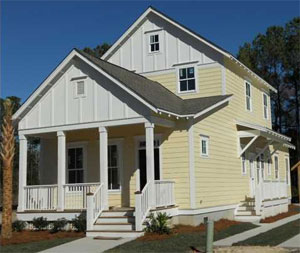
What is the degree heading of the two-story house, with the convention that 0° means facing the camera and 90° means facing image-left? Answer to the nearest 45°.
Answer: approximately 45°

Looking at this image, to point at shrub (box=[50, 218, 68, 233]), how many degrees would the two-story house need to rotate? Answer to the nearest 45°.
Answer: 0° — it already faces it

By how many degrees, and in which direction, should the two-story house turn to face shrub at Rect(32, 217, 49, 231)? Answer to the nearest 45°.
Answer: approximately 45° to its right

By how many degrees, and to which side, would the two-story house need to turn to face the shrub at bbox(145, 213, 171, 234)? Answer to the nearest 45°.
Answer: approximately 45° to its left

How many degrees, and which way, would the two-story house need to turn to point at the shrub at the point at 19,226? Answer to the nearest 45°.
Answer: approximately 45° to its right
